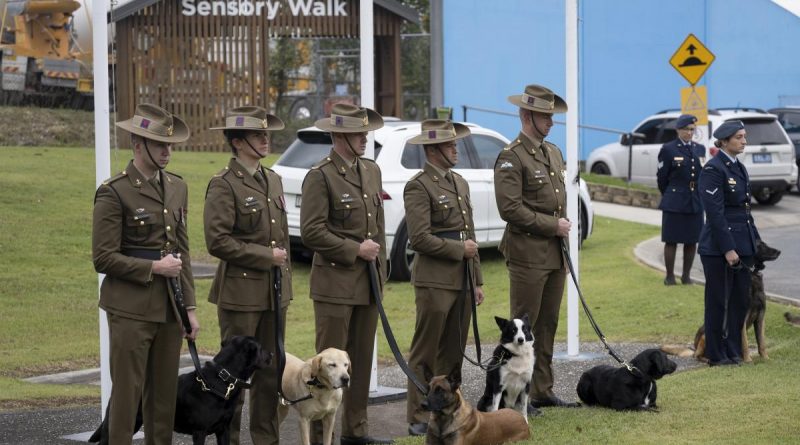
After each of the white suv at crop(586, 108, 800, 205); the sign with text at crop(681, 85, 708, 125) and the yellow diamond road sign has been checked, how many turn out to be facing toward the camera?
2

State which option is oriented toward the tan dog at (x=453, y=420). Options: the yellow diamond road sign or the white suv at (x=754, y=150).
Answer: the yellow diamond road sign

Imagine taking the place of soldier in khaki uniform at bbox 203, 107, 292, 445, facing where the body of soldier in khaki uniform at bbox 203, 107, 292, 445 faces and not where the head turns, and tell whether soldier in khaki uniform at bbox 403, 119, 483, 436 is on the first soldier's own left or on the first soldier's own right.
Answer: on the first soldier's own left

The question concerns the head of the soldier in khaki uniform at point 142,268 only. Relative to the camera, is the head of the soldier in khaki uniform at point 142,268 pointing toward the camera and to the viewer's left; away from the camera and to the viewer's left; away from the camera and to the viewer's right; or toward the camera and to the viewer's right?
toward the camera and to the viewer's right

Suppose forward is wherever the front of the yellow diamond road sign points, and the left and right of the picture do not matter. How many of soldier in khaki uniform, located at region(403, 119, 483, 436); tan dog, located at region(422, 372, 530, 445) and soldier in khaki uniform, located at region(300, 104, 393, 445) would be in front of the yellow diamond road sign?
3

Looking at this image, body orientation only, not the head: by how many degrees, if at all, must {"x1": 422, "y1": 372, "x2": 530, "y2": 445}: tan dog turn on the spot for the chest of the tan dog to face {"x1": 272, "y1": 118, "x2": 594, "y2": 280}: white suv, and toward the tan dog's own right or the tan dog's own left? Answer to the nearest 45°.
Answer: approximately 135° to the tan dog's own right
